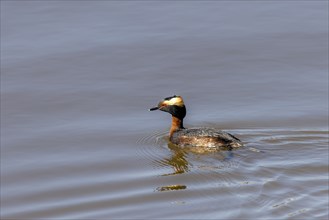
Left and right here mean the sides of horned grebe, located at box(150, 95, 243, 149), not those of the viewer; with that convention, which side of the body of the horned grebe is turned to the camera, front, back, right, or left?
left
